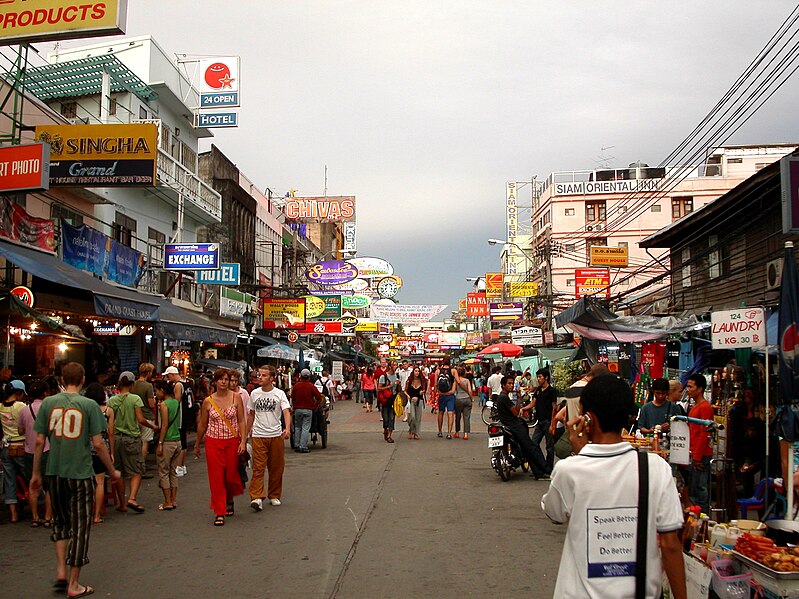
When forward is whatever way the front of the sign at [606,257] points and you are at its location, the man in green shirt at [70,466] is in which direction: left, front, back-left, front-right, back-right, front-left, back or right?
front

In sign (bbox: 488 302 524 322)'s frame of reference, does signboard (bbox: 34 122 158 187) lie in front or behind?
in front

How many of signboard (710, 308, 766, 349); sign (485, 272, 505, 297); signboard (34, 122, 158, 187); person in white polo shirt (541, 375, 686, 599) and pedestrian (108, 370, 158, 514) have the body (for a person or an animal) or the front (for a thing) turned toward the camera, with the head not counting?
3

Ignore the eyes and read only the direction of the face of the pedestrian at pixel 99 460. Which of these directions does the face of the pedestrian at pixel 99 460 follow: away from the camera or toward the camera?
away from the camera

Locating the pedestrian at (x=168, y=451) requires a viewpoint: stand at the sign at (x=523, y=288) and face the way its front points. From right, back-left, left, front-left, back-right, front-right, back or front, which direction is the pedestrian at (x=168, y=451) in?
front

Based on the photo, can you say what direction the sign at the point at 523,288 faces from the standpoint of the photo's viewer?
facing the viewer

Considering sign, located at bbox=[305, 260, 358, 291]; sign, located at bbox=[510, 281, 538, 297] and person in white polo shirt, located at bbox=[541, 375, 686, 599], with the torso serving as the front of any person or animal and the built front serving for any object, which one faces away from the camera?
the person in white polo shirt

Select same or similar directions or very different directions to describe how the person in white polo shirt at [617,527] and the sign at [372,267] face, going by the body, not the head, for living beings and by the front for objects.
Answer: very different directions

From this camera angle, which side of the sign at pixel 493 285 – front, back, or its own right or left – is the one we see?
front

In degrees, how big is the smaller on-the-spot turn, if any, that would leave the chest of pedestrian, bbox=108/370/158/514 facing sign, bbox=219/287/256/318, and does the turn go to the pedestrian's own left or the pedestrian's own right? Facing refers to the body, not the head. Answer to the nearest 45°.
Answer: approximately 45° to the pedestrian's own left

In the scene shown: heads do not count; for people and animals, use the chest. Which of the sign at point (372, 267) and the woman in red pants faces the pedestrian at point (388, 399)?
the sign

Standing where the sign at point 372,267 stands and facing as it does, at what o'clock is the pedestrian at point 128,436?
The pedestrian is roughly at 12 o'clock from the sign.

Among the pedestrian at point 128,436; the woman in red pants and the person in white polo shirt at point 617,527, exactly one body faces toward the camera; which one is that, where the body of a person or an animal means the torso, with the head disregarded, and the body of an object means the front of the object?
the woman in red pants

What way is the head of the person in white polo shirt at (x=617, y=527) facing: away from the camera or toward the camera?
away from the camera

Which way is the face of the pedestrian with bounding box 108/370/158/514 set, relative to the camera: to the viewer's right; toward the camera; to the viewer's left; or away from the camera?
away from the camera

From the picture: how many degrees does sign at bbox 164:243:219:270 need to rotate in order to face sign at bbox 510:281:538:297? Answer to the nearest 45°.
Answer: approximately 135° to its left

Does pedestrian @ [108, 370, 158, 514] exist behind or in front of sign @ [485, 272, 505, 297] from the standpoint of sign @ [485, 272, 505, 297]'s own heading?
in front

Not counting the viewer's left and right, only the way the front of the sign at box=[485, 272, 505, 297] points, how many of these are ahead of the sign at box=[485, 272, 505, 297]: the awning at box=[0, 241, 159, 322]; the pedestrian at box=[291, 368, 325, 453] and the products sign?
3

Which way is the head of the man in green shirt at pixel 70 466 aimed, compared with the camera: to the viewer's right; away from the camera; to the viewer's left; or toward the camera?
away from the camera

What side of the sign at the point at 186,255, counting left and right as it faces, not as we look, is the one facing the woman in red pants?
front
